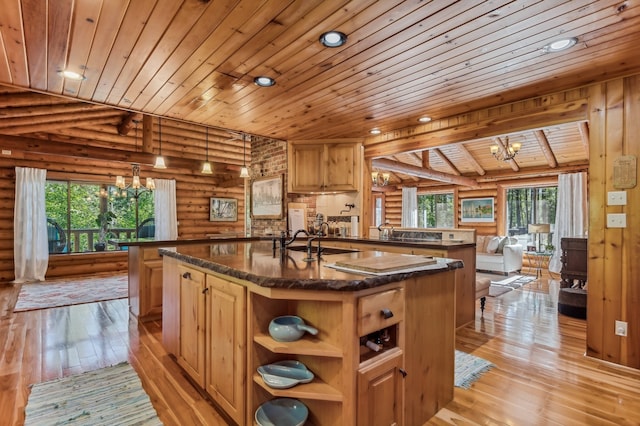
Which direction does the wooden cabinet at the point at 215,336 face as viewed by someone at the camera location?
facing the viewer and to the left of the viewer

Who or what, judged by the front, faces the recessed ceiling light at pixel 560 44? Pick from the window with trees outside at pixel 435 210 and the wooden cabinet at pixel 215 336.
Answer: the window with trees outside

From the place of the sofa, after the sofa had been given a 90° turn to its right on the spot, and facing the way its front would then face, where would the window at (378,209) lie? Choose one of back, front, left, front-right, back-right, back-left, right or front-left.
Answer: front

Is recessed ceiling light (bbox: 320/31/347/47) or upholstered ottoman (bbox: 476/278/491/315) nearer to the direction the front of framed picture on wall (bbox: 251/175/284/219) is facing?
the recessed ceiling light

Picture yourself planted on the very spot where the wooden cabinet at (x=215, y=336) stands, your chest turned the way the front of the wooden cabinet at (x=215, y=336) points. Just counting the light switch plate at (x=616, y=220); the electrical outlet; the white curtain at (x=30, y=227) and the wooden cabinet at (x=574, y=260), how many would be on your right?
1

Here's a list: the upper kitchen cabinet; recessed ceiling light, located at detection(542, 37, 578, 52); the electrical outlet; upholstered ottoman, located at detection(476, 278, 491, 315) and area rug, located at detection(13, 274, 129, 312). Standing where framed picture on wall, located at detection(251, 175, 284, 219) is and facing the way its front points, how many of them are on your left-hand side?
4

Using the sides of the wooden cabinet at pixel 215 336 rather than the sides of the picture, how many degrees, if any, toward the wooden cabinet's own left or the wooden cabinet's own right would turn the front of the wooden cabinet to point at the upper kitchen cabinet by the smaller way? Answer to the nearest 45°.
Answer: approximately 180°

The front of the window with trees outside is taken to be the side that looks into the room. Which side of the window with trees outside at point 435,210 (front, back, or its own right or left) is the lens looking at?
front

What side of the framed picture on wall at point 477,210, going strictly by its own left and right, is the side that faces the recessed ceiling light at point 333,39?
front

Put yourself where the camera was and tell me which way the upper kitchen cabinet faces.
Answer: facing the viewer

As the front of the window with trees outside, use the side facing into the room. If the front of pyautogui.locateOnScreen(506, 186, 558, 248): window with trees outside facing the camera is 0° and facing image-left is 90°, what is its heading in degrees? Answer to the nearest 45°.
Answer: approximately 0°

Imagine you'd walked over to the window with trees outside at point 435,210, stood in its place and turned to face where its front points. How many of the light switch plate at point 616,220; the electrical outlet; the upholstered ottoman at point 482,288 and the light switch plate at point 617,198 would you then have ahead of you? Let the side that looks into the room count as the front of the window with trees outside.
4

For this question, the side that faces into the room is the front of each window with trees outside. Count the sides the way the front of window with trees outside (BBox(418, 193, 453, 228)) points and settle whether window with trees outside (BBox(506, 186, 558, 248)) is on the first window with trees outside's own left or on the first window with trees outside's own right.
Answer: on the first window with trees outside's own left
